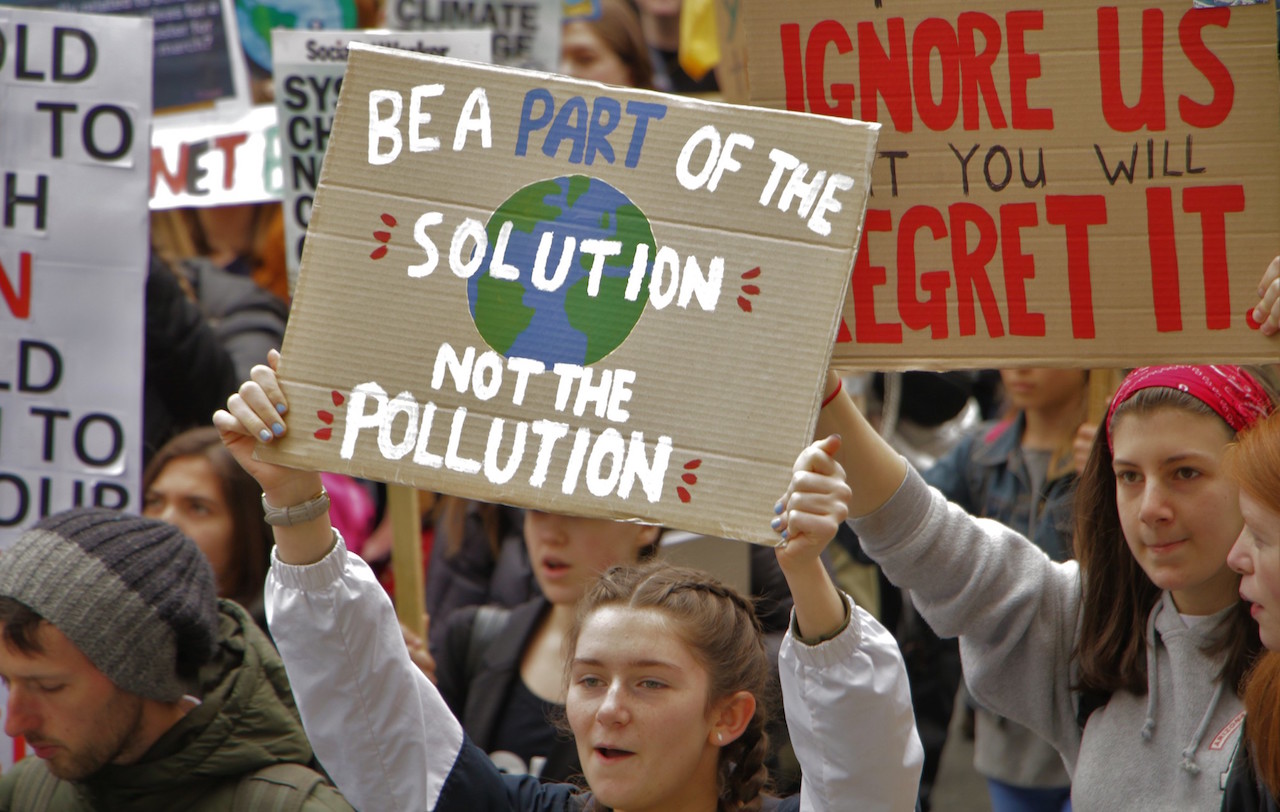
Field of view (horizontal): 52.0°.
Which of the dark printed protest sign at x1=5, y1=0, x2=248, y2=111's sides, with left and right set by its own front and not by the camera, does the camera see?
front

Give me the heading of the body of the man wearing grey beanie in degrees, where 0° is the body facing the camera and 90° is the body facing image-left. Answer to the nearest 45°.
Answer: approximately 45°

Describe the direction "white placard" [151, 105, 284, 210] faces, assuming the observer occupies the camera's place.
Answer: facing the viewer

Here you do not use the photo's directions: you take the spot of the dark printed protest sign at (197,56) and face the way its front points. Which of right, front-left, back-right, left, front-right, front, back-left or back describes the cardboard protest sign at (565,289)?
front

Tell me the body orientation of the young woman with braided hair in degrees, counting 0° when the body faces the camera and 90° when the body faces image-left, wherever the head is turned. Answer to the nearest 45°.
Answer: approximately 45°

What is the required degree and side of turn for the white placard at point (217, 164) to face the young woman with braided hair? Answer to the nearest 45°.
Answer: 0° — it already faces them

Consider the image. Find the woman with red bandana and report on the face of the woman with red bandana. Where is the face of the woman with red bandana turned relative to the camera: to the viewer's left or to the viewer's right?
to the viewer's left

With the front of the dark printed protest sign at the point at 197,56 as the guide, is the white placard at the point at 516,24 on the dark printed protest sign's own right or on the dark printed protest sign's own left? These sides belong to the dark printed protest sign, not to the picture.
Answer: on the dark printed protest sign's own left

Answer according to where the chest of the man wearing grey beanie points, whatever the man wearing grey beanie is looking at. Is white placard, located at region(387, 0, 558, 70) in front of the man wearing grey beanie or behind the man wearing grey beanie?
behind

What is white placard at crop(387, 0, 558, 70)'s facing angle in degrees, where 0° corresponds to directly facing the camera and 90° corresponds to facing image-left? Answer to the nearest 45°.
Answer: approximately 0°

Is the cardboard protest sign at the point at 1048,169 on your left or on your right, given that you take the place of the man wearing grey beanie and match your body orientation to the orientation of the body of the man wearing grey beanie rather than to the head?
on your left

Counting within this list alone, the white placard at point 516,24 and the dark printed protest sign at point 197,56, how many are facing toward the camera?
2

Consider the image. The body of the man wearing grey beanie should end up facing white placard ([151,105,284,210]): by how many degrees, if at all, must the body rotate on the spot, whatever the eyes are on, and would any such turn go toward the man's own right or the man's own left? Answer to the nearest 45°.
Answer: approximately 135° to the man's own right

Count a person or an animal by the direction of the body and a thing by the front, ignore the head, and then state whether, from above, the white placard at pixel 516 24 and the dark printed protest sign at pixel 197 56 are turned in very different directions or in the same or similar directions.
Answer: same or similar directions
